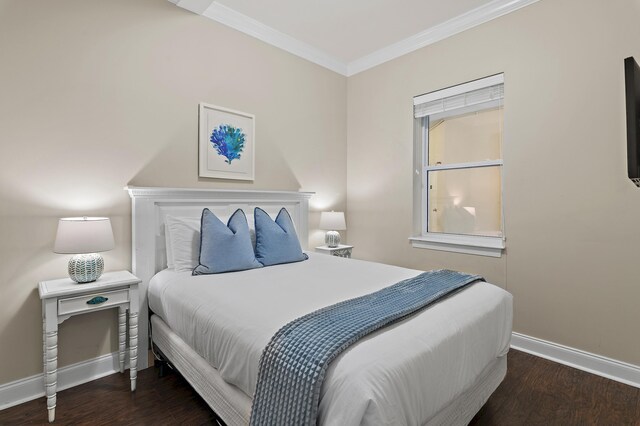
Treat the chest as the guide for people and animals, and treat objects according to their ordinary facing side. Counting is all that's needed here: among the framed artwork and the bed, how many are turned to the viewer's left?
0

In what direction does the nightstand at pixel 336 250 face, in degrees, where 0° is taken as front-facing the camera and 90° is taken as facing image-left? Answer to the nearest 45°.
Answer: approximately 315°

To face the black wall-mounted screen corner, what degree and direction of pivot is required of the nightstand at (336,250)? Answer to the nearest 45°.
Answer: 0° — it already faces it

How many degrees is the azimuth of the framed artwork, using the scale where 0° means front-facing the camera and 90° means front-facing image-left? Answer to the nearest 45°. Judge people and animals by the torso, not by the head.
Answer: approximately 315°

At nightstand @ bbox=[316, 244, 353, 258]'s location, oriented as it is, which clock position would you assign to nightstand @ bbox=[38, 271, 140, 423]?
nightstand @ bbox=[38, 271, 140, 423] is roughly at 3 o'clock from nightstand @ bbox=[316, 244, 353, 258].

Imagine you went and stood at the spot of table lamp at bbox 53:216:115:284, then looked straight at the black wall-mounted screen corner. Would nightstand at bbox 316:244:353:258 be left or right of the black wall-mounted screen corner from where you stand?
left

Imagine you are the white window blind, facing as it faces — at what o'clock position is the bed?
The bed is roughly at 11 o'clock from the white window blind.

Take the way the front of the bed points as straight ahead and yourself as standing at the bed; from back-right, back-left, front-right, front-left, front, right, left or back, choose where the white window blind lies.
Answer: left

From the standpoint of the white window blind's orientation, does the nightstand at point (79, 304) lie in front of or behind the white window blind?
in front

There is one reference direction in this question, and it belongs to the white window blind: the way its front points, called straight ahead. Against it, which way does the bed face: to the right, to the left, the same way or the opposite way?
to the left
